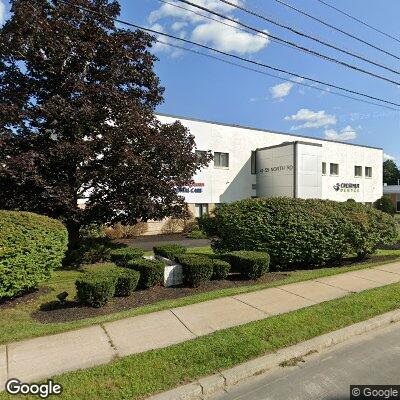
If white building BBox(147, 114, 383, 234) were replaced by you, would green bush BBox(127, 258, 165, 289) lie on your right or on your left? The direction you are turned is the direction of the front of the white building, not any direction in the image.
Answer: on your right

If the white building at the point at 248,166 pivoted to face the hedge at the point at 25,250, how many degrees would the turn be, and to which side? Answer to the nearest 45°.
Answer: approximately 45° to its right

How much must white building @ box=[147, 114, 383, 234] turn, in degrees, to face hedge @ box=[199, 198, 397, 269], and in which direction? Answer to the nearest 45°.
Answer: approximately 45° to its right

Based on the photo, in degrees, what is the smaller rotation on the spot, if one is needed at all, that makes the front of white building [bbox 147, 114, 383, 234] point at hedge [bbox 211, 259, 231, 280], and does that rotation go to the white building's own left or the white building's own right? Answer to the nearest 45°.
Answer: approximately 45° to the white building's own right

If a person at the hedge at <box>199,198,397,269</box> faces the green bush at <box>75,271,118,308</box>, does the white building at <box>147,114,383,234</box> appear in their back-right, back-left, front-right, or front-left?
back-right

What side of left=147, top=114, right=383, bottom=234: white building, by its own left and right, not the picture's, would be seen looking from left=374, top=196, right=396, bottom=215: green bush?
left

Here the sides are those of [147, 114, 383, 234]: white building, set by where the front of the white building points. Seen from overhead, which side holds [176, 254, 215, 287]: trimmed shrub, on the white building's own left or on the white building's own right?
on the white building's own right

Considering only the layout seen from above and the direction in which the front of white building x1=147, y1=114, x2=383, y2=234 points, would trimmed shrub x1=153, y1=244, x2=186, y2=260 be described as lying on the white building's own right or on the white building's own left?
on the white building's own right

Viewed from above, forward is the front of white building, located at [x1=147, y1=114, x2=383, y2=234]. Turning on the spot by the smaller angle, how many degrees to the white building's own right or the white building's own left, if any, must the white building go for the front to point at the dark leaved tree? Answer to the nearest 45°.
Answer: approximately 45° to the white building's own right
